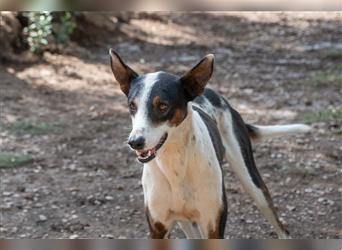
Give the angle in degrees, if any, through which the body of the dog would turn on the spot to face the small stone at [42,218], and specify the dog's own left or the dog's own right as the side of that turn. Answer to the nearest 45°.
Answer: approximately 90° to the dog's own right

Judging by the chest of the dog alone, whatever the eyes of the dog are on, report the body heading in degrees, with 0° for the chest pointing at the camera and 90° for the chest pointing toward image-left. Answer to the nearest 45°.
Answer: approximately 45°

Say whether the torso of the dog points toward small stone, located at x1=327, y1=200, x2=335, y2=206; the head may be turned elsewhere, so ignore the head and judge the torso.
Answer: no

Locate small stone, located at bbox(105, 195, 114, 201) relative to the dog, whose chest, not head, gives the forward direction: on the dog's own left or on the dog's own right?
on the dog's own right

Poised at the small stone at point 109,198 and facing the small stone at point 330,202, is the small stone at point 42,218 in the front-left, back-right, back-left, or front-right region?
back-right
